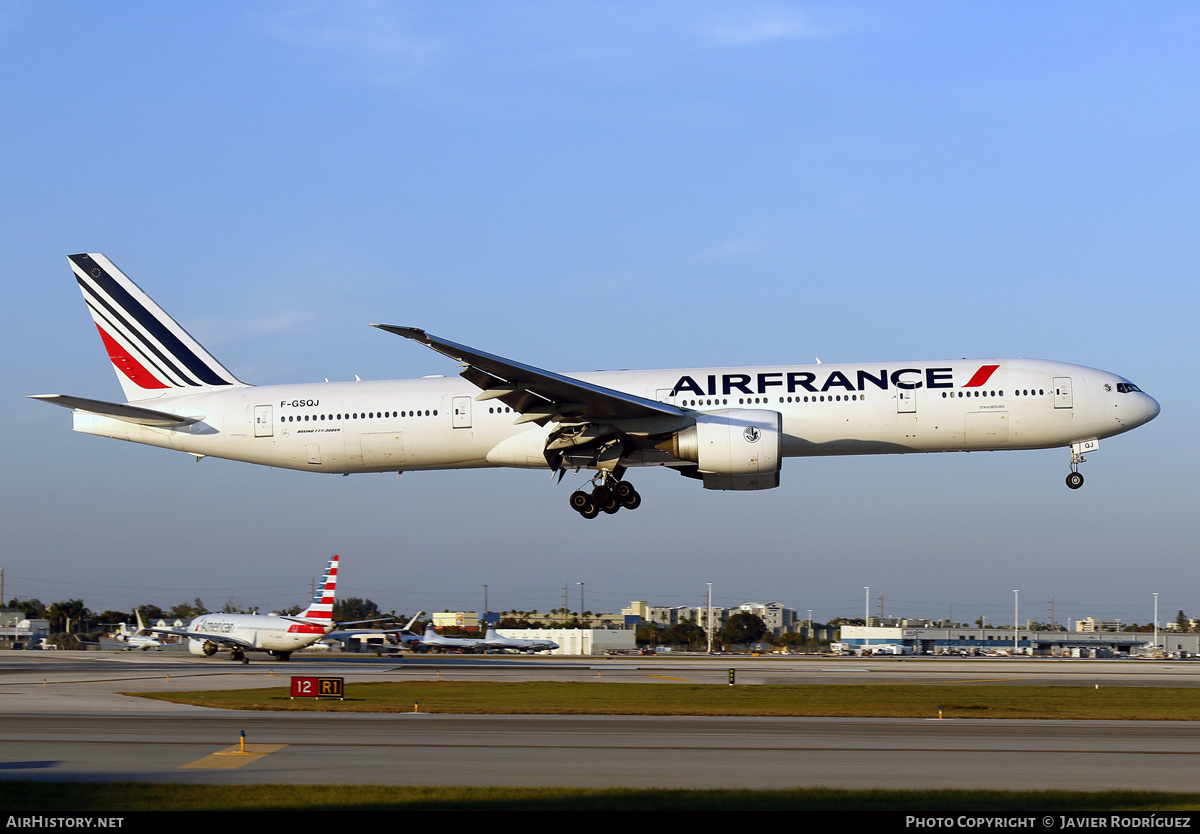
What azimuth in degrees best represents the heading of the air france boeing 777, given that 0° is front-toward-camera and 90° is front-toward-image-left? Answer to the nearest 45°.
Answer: approximately 270°
